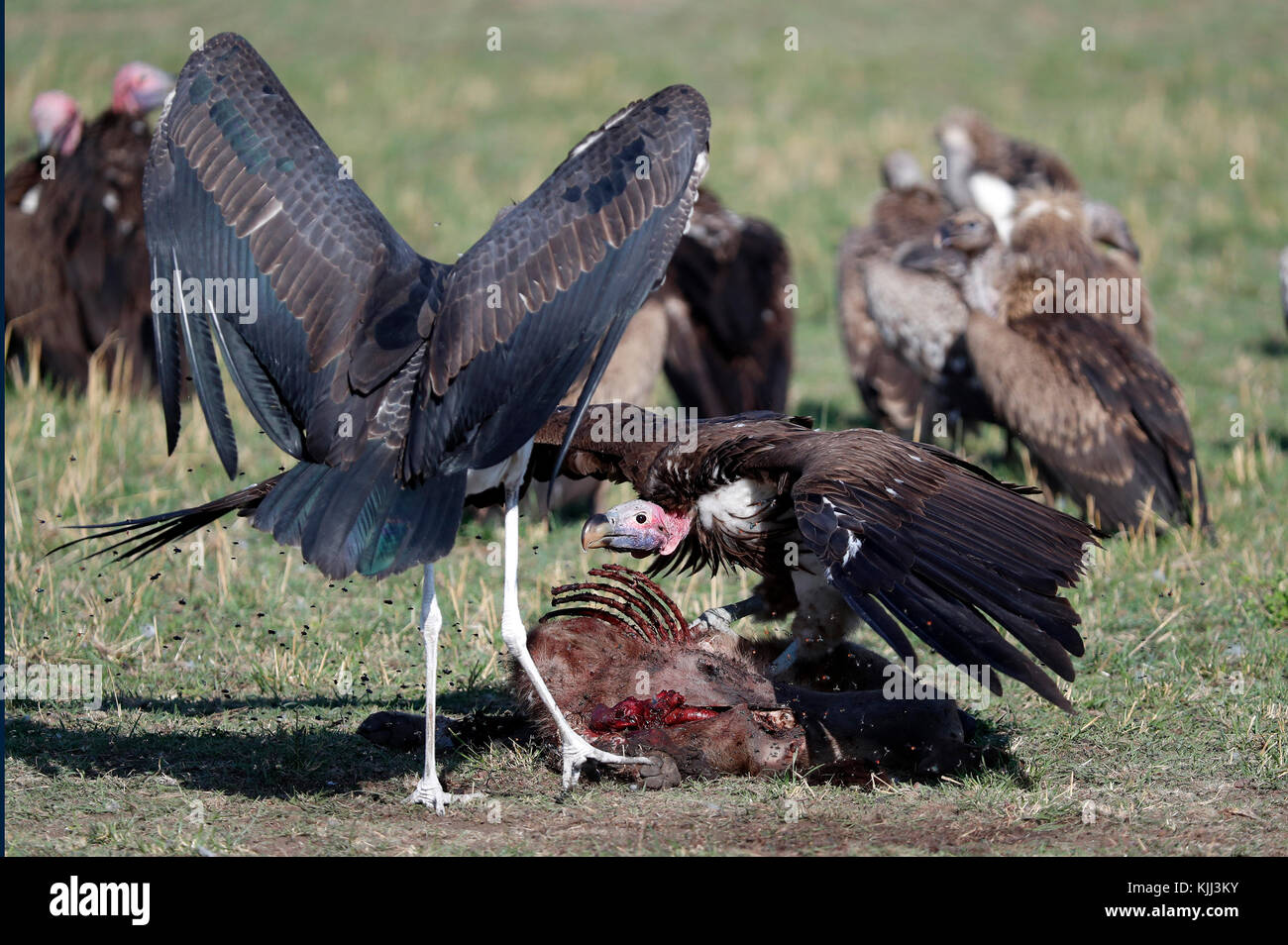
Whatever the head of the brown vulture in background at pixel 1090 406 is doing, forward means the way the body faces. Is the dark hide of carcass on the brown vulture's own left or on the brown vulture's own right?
on the brown vulture's own left

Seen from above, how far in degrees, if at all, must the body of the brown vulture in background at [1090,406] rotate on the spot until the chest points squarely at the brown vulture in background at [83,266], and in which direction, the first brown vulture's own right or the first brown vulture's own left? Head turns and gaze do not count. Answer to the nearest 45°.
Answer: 0° — it already faces it

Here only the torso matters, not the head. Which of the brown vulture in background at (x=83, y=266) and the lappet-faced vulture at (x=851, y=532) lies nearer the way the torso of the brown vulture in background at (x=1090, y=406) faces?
the brown vulture in background

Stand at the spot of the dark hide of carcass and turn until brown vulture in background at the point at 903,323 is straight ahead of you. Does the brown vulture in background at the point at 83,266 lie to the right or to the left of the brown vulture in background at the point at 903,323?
left

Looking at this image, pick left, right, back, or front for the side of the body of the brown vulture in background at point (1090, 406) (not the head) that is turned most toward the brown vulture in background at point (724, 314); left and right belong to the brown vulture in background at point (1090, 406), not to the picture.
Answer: front

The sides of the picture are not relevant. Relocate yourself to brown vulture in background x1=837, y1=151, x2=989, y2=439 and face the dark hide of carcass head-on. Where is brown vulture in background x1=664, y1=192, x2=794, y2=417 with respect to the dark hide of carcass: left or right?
right

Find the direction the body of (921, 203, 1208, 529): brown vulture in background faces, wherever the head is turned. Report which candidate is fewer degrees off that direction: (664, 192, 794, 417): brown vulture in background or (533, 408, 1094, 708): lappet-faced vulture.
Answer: the brown vulture in background

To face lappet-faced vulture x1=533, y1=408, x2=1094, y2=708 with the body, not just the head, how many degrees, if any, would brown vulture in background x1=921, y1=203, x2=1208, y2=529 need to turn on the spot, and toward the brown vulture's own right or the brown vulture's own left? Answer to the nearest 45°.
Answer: approximately 90° to the brown vulture's own left

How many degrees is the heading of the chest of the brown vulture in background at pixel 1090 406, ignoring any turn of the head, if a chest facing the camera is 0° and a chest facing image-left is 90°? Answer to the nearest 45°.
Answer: approximately 90°
